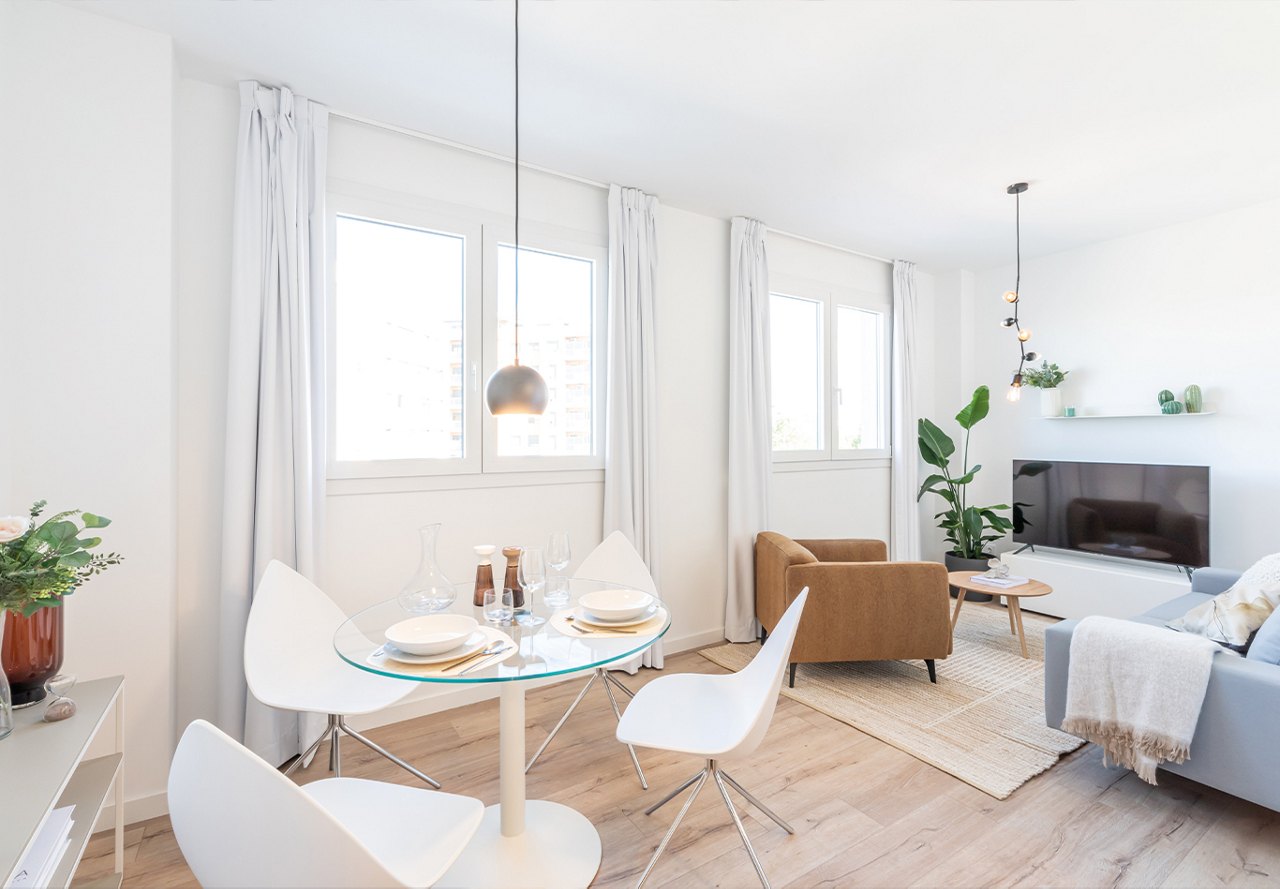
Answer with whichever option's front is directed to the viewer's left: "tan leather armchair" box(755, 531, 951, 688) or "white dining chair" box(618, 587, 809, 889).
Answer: the white dining chair

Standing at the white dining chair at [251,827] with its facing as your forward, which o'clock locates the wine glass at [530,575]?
The wine glass is roughly at 12 o'clock from the white dining chair.

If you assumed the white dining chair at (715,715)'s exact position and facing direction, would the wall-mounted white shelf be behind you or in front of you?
behind

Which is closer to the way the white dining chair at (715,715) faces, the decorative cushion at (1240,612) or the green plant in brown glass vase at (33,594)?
the green plant in brown glass vase

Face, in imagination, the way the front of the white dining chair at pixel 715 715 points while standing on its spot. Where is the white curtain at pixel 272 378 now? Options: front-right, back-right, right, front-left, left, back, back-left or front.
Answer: front

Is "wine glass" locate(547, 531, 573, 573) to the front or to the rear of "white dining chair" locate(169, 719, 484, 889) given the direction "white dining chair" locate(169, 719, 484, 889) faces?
to the front

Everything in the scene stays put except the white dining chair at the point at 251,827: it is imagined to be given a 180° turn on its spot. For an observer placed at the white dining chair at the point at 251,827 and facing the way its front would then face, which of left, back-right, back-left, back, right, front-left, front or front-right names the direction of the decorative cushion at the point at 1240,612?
back-left

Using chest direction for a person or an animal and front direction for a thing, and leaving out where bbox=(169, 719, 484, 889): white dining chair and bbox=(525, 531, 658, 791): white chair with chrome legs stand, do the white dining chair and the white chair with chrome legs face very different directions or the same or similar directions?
very different directions

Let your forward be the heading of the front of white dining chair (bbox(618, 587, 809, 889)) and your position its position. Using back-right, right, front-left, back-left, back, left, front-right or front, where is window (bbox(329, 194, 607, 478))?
front-right

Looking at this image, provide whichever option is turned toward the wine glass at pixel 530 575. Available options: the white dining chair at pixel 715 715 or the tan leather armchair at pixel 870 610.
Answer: the white dining chair

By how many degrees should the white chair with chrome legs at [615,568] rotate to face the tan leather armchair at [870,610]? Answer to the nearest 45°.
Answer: approximately 135° to its left

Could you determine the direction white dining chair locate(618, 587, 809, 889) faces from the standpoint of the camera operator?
facing to the left of the viewer

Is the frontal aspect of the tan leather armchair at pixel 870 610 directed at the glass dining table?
no

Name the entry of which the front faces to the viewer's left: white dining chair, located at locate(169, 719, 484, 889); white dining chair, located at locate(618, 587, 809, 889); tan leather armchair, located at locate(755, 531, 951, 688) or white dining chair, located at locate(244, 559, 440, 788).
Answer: white dining chair, located at locate(618, 587, 809, 889)

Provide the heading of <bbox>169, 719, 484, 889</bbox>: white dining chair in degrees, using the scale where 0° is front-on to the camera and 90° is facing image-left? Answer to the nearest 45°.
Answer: approximately 225°

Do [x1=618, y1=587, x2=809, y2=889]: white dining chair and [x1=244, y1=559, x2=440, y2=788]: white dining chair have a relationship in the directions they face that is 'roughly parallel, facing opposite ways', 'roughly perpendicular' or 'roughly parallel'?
roughly parallel, facing opposite ways

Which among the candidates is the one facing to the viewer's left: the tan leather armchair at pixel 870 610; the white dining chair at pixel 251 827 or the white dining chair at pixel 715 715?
the white dining chair at pixel 715 715

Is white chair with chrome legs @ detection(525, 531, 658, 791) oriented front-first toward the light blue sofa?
no

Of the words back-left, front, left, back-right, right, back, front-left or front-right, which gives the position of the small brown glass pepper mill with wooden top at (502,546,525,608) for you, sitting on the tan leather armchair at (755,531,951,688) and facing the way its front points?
back-right

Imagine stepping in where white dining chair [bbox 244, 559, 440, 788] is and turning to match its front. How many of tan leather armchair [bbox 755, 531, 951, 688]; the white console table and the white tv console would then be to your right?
1
